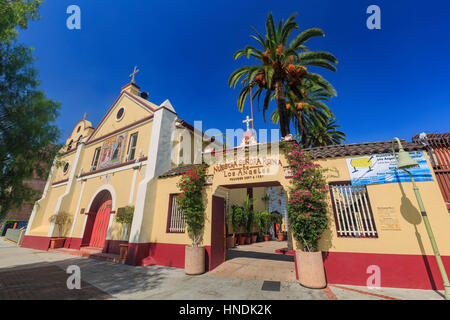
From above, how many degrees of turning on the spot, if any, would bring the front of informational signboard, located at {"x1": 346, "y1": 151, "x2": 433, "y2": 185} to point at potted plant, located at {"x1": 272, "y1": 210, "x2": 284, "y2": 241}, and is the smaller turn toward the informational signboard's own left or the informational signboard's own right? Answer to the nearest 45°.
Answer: approximately 135° to the informational signboard's own right

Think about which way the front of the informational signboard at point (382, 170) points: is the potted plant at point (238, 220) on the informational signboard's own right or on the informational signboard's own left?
on the informational signboard's own right

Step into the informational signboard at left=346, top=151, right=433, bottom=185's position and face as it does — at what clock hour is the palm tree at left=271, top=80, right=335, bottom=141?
The palm tree is roughly at 5 o'clock from the informational signboard.

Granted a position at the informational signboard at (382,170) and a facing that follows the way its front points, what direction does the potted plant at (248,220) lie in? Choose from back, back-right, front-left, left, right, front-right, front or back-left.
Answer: back-right

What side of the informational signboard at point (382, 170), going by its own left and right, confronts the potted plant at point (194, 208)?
right

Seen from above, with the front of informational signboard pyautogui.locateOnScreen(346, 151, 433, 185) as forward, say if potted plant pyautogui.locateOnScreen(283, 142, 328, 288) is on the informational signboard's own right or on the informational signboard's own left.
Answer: on the informational signboard's own right

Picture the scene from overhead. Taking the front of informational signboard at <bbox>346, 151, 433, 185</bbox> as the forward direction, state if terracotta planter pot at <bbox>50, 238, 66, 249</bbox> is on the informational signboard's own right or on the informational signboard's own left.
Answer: on the informational signboard's own right

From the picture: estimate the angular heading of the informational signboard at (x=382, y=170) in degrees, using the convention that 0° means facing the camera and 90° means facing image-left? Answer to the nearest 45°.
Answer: approximately 0°

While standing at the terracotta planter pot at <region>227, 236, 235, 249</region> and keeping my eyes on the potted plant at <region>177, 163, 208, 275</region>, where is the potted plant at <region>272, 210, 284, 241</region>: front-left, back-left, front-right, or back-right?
back-left

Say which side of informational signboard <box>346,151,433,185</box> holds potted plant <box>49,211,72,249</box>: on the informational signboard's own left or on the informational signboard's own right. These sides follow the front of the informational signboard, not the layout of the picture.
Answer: on the informational signboard's own right
